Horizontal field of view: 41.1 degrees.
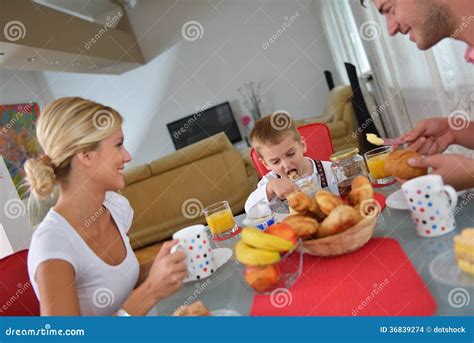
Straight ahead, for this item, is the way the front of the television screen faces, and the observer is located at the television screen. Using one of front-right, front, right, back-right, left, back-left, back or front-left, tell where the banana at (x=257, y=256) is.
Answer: front

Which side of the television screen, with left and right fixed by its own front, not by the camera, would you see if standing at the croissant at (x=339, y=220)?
front

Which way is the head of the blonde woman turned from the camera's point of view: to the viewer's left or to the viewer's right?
to the viewer's right

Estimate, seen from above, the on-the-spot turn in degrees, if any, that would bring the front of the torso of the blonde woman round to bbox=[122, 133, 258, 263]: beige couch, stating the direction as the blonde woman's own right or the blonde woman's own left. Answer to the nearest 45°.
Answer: approximately 135° to the blonde woman's own left

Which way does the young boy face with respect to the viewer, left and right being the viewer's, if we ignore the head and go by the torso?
facing the viewer

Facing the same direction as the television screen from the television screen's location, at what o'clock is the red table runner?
The red table runner is roughly at 12 o'clock from the television screen.

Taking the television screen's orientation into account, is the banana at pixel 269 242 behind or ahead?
ahead

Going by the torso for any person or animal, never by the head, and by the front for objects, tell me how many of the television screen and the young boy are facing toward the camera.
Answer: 2

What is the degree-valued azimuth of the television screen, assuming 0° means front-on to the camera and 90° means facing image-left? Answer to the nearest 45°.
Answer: approximately 0°

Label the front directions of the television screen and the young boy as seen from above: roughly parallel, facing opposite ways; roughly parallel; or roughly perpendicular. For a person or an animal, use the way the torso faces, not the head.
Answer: roughly parallel
